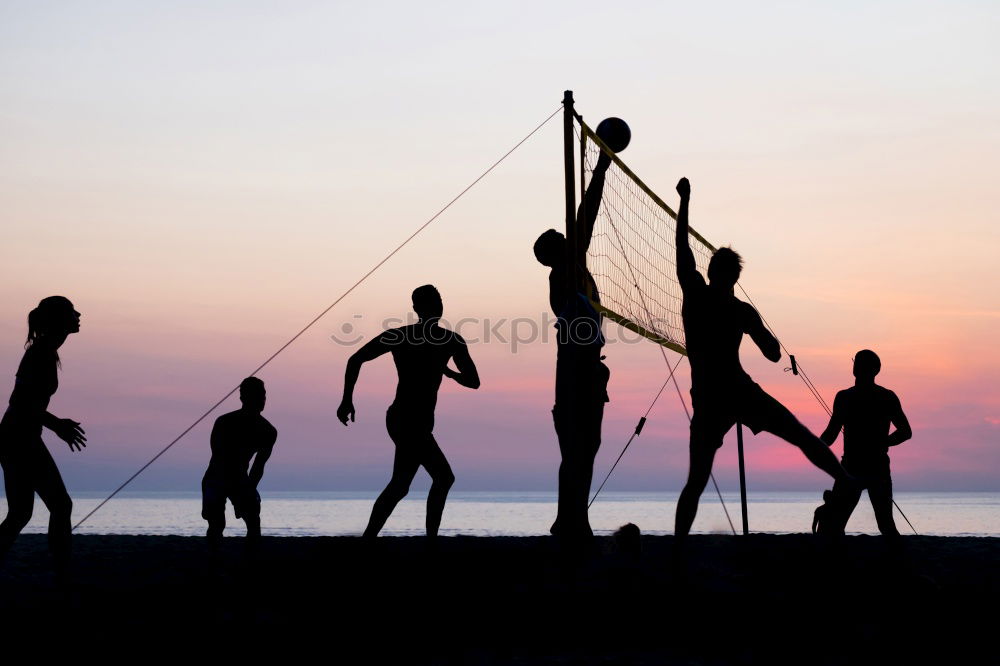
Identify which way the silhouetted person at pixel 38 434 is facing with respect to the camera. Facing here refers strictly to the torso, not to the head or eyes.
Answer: to the viewer's right

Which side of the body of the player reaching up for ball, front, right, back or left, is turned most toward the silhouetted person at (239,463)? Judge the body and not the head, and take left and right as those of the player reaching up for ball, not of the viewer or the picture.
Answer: back

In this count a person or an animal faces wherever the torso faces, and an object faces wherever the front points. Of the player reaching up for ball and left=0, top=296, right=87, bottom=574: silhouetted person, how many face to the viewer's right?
2

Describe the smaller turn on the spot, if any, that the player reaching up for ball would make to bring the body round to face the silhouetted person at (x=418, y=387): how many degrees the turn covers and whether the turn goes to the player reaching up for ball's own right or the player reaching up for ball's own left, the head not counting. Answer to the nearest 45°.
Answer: approximately 135° to the player reaching up for ball's own left

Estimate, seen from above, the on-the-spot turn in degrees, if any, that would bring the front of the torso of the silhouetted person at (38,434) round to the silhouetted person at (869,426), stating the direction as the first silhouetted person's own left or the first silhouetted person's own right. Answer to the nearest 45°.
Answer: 0° — they already face them

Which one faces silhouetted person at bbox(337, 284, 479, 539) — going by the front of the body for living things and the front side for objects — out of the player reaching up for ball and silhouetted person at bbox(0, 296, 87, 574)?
silhouetted person at bbox(0, 296, 87, 574)

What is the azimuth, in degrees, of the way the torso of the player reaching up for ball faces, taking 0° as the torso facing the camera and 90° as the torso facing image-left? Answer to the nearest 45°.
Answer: approximately 270°

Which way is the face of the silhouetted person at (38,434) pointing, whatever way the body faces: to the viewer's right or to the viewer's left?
to the viewer's right
